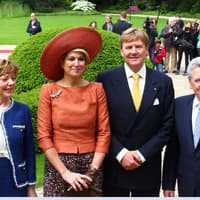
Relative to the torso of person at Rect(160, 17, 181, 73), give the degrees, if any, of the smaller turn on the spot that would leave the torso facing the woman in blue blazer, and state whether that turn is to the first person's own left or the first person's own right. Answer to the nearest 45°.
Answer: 0° — they already face them

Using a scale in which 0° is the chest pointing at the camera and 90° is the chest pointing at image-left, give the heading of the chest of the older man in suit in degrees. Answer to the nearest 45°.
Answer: approximately 0°

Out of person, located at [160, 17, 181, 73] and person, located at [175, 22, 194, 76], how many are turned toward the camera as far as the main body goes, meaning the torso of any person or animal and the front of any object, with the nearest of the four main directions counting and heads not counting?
2

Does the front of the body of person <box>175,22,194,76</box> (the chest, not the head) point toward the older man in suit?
yes

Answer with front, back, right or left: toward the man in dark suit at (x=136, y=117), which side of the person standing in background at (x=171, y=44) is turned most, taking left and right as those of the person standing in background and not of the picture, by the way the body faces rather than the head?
front

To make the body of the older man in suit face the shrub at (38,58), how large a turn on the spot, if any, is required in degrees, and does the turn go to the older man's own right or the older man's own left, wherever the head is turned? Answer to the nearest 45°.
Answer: approximately 135° to the older man's own right

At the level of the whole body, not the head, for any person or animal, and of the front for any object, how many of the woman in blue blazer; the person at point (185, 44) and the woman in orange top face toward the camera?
3

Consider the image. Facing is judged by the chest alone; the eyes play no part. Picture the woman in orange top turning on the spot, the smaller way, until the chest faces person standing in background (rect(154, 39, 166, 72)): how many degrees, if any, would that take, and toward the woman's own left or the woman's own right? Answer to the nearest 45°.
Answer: approximately 180°

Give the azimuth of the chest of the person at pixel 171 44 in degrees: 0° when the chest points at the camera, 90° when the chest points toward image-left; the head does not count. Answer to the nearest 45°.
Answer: approximately 0°

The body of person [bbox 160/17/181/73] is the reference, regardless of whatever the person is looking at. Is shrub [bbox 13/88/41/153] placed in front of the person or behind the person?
in front
